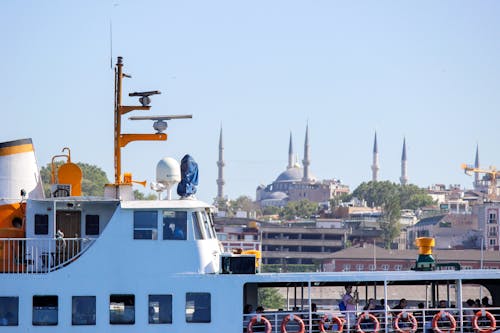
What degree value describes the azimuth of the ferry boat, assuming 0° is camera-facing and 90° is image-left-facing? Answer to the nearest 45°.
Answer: approximately 270°
